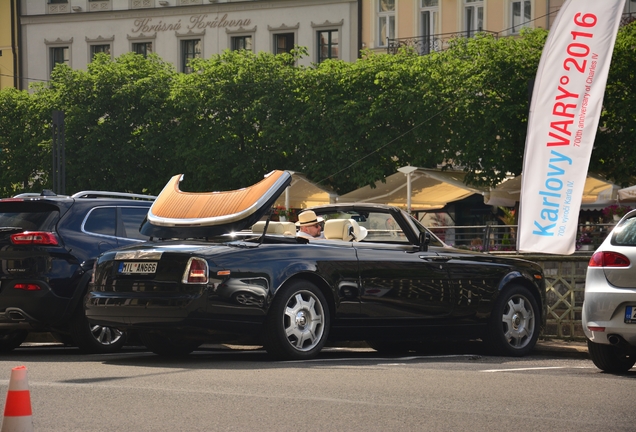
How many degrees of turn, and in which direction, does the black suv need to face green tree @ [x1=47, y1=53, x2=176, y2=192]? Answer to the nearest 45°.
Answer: approximately 45° to its left

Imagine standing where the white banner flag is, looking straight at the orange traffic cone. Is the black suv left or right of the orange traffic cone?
right

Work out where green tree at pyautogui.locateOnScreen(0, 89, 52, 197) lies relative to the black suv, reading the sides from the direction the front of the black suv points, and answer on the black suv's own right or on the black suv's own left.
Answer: on the black suv's own left

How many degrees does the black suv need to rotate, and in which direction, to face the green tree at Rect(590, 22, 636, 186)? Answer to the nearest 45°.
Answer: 0° — it already faces it

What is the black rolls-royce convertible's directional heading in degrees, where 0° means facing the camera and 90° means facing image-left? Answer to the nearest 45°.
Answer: approximately 225°

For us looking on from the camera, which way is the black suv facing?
facing away from the viewer and to the right of the viewer

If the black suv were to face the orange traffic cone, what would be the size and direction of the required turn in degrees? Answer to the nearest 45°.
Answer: approximately 135° to its right
